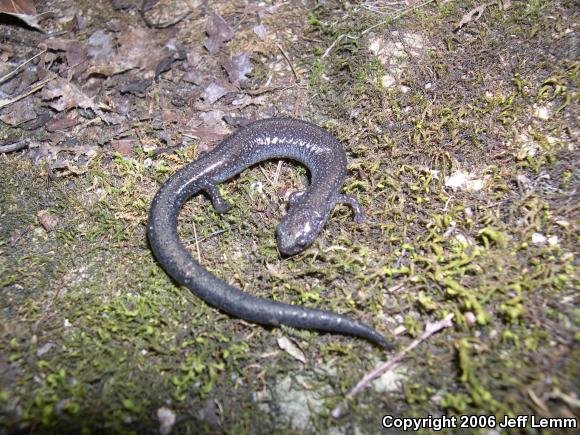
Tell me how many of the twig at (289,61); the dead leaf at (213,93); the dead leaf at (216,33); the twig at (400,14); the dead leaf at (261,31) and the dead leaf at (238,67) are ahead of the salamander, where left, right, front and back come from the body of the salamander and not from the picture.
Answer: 0

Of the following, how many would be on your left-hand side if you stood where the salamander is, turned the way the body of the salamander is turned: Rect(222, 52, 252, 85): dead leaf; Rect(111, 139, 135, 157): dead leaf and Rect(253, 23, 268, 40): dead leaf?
0

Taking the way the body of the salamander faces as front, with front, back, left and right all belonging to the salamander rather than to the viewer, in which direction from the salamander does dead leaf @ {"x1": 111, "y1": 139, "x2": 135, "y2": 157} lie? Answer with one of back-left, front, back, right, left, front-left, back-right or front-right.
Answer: right

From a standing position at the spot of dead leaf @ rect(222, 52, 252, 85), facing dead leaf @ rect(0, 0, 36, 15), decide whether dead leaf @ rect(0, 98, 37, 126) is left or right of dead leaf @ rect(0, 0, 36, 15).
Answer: left

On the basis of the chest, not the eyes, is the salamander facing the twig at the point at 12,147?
no

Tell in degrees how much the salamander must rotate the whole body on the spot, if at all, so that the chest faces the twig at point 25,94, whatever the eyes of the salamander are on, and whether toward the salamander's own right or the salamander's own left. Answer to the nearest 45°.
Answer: approximately 90° to the salamander's own right

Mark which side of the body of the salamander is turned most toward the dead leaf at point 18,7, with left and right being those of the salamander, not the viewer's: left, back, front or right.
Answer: right

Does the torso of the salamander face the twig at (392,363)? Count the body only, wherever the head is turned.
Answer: no

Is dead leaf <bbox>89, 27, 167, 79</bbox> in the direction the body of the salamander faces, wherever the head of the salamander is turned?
no

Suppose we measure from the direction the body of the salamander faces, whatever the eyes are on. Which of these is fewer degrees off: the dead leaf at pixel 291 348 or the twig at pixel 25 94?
the dead leaf

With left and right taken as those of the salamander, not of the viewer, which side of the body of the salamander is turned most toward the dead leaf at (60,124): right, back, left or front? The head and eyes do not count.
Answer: right

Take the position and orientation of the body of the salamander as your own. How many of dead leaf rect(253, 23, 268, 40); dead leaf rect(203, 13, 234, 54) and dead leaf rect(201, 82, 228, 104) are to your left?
0

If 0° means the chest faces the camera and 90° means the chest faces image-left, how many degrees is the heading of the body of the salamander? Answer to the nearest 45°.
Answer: approximately 45°

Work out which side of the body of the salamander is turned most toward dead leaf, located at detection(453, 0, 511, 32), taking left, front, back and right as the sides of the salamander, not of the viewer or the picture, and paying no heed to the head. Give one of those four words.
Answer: back

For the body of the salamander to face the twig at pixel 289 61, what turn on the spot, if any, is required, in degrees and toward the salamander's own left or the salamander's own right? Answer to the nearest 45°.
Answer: approximately 135° to the salamander's own right

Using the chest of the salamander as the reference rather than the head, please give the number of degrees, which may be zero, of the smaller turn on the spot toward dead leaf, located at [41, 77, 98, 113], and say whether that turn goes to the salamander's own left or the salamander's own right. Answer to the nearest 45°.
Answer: approximately 90° to the salamander's own right

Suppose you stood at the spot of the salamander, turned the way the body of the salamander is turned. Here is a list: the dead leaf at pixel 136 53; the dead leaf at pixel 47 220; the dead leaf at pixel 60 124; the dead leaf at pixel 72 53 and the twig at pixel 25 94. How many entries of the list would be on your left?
0
